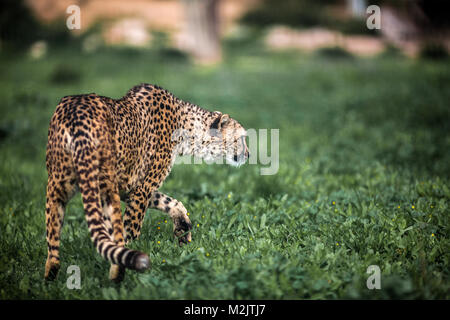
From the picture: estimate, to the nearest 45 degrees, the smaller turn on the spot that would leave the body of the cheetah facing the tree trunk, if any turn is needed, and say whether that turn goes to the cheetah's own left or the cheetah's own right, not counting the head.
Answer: approximately 45° to the cheetah's own left

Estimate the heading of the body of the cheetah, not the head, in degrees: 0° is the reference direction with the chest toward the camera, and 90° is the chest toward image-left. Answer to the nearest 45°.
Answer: approximately 225°
